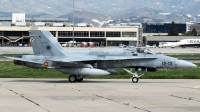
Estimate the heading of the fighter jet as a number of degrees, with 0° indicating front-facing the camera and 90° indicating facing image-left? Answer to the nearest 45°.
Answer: approximately 270°
